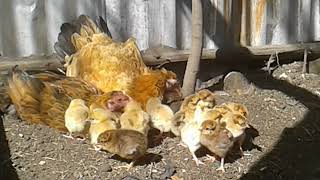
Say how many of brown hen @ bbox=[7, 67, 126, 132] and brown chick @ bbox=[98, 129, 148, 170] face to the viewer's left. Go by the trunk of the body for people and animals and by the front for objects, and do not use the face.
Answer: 1

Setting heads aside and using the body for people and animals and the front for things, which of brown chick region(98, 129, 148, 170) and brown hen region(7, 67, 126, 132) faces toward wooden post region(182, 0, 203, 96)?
the brown hen

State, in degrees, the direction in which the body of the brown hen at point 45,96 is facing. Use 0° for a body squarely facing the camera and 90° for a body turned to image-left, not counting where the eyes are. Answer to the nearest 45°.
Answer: approximately 270°

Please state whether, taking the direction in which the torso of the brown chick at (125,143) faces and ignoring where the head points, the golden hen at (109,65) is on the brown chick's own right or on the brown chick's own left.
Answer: on the brown chick's own right

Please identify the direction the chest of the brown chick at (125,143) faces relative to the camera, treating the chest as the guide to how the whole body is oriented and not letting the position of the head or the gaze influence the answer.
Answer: to the viewer's left
